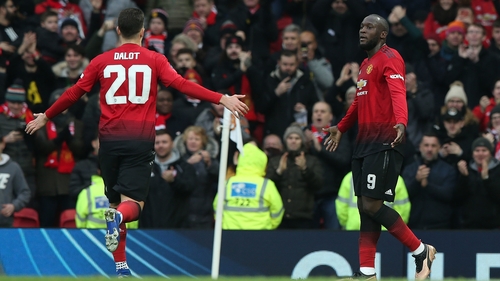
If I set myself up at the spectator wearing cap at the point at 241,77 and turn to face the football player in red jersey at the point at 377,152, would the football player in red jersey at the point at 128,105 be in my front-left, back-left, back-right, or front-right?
front-right

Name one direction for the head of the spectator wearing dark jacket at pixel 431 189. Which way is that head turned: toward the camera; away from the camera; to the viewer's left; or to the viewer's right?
toward the camera

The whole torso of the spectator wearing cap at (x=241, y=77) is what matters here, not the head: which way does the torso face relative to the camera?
toward the camera

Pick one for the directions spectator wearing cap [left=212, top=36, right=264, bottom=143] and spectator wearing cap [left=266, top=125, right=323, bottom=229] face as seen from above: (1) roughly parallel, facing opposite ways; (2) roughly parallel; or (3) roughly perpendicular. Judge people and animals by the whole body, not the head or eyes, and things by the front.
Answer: roughly parallel

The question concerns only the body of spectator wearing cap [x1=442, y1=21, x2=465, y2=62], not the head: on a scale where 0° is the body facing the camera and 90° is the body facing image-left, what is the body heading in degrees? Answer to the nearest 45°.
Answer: approximately 0°

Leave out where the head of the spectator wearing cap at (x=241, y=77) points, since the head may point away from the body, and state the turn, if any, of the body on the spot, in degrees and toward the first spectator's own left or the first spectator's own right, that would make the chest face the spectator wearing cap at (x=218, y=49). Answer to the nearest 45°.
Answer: approximately 135° to the first spectator's own right

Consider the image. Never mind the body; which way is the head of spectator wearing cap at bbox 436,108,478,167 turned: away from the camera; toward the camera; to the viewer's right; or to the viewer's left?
toward the camera

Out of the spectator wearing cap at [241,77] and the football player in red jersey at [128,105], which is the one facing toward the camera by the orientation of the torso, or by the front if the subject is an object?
the spectator wearing cap

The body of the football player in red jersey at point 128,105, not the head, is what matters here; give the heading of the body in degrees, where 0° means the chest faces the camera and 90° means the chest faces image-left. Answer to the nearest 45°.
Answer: approximately 180°

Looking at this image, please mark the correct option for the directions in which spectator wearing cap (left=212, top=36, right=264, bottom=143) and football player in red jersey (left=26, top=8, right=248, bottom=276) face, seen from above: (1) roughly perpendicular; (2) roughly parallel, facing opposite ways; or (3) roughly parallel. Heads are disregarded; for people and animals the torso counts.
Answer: roughly parallel, facing opposite ways

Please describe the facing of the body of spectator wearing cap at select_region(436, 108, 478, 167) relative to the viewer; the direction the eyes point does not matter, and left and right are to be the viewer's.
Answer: facing the viewer

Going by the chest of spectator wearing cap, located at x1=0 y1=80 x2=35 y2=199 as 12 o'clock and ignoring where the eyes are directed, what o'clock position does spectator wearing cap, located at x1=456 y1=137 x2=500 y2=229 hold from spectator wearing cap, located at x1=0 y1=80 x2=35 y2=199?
spectator wearing cap, located at x1=456 y1=137 x2=500 y2=229 is roughly at 10 o'clock from spectator wearing cap, located at x1=0 y1=80 x2=35 y2=199.

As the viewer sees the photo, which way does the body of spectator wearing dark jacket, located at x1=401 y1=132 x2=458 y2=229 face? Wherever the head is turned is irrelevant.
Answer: toward the camera
